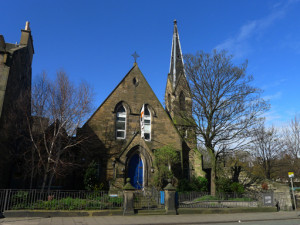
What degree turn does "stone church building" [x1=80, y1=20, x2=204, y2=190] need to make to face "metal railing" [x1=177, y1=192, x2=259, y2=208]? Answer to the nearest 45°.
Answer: approximately 45° to its left

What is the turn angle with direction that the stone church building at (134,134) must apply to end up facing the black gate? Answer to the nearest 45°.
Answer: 0° — it already faces it

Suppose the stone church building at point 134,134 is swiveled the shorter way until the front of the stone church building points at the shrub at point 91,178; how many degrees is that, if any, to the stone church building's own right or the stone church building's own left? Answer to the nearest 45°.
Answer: approximately 45° to the stone church building's own right

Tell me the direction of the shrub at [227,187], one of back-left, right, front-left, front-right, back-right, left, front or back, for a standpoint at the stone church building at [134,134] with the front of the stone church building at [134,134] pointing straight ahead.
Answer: left

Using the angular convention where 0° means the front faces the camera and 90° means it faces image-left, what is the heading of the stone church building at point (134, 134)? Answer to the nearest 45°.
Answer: approximately 0°

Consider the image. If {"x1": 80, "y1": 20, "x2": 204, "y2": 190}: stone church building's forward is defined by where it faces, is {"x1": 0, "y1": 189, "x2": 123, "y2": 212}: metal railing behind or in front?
in front

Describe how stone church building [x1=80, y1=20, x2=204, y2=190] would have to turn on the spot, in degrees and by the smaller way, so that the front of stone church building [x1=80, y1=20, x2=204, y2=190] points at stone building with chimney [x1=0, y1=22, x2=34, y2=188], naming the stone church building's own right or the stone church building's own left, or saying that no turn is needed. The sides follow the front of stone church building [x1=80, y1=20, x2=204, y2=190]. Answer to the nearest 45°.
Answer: approximately 45° to the stone church building's own right

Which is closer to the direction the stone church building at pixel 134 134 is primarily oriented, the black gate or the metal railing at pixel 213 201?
the black gate

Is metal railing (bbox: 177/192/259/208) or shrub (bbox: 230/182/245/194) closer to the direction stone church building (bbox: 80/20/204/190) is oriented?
the metal railing
